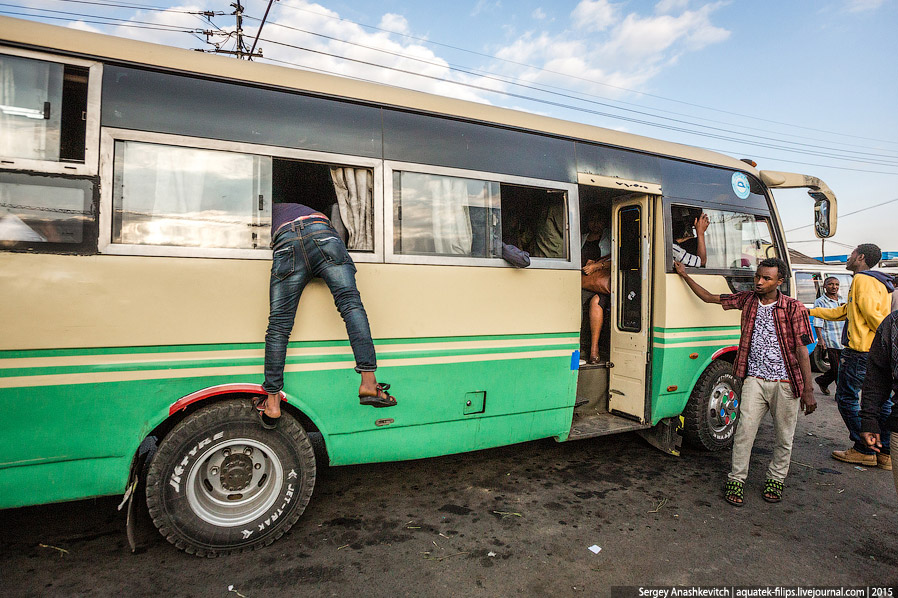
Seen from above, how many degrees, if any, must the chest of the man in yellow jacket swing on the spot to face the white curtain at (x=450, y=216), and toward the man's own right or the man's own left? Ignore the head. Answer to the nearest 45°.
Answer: approximately 45° to the man's own left

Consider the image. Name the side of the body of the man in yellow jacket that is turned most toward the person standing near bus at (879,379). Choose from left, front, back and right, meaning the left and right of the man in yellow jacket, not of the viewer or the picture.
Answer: left

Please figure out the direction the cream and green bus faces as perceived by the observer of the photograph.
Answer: facing away from the viewer and to the right of the viewer

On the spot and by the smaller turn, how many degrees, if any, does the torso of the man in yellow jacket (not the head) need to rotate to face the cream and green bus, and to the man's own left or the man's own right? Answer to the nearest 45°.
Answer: approximately 45° to the man's own left

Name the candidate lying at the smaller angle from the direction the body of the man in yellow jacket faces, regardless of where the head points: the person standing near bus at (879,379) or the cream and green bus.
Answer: the cream and green bus

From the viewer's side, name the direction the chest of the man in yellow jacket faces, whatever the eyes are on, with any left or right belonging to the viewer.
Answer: facing to the left of the viewer

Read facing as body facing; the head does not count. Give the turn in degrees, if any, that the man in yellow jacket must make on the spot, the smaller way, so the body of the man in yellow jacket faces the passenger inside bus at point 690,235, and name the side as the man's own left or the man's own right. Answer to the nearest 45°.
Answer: approximately 45° to the man's own left

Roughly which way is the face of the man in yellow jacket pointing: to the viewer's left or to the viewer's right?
to the viewer's left

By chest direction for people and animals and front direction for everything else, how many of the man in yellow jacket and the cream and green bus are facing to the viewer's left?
1
